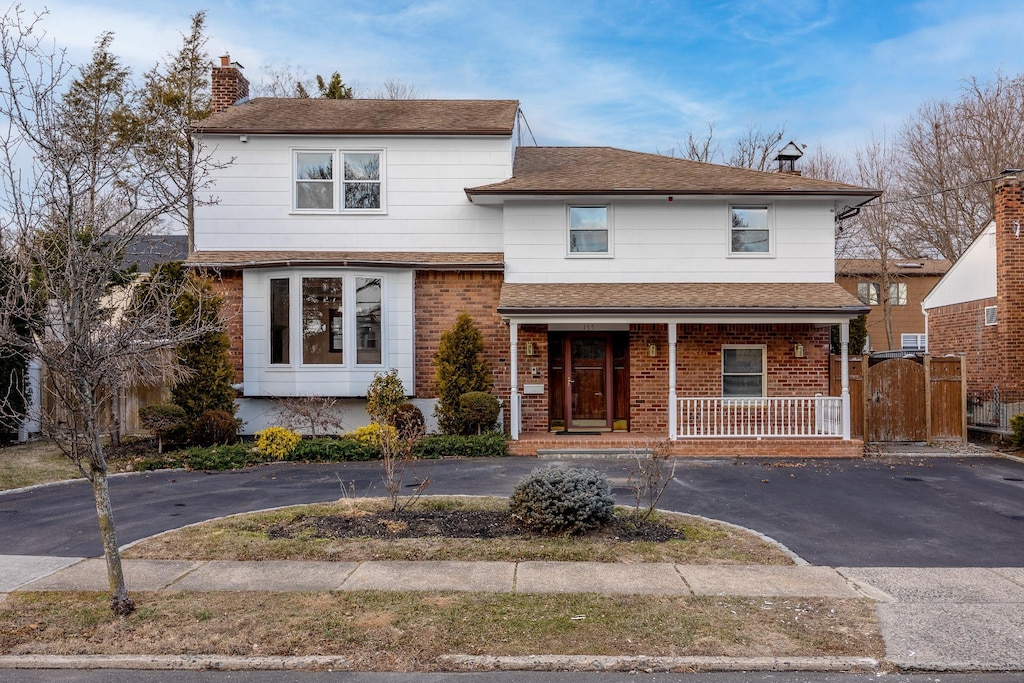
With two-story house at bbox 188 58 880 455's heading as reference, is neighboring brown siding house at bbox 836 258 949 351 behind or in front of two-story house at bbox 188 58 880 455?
behind

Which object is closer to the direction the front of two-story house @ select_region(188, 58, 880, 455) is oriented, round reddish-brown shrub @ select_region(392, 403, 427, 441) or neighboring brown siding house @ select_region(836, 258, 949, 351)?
the round reddish-brown shrub

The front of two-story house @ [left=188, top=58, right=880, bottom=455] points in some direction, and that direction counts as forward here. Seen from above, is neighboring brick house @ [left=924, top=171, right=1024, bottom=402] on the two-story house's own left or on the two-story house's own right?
on the two-story house's own left

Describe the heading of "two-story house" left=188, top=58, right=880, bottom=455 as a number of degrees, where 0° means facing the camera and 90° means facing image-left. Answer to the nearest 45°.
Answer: approximately 0°

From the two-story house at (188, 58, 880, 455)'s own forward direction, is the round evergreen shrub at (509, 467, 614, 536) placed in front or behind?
in front

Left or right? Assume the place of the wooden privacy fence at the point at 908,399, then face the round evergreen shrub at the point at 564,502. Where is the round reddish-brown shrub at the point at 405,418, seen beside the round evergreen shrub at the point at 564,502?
right

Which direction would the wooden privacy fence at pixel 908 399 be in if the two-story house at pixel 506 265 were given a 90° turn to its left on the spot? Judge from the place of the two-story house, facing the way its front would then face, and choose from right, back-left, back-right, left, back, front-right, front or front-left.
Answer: front
